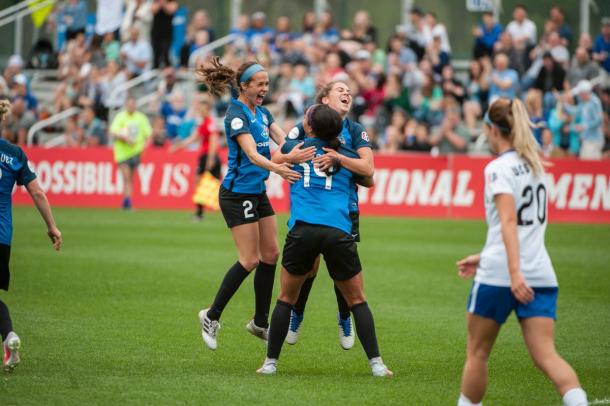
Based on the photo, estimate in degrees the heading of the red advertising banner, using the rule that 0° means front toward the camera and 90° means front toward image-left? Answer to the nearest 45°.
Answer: approximately 0°

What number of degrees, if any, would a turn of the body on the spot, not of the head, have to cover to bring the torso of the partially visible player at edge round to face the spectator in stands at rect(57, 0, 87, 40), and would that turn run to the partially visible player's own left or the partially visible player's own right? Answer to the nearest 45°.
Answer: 0° — they already face them

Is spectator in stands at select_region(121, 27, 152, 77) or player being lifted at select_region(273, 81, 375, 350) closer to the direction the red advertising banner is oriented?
the player being lifted

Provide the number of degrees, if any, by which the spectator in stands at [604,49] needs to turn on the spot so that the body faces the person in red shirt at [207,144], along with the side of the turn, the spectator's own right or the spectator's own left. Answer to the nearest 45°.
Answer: approximately 45° to the spectator's own right

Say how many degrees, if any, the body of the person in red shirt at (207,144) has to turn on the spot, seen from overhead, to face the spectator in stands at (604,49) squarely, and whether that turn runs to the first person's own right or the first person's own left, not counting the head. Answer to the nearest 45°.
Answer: approximately 180°

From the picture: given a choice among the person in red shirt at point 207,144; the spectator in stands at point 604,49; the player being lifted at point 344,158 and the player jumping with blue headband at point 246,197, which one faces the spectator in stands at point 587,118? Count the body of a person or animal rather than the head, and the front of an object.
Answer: the spectator in stands at point 604,49

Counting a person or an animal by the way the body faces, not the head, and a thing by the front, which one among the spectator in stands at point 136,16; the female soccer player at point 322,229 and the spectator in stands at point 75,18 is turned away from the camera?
the female soccer player

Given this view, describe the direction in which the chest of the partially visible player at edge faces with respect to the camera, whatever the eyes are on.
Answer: away from the camera

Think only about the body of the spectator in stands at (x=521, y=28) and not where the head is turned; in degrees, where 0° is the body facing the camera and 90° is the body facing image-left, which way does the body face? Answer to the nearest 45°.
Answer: approximately 0°

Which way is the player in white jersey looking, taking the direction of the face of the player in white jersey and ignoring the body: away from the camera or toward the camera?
away from the camera

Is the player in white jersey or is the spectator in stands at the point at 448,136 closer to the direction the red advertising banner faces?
the player in white jersey

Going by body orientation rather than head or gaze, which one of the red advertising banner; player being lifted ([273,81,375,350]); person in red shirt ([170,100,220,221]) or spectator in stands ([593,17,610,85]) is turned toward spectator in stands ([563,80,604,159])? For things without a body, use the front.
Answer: spectator in stands ([593,17,610,85])

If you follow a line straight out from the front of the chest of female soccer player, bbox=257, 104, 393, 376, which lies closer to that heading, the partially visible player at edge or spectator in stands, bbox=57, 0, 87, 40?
the spectator in stands

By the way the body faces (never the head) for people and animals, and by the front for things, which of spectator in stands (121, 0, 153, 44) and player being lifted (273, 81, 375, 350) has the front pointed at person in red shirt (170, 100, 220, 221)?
the spectator in stands

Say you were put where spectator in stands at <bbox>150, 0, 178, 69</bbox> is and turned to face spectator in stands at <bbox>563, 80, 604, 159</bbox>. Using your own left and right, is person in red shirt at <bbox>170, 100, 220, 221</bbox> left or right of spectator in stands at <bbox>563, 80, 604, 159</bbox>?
right
